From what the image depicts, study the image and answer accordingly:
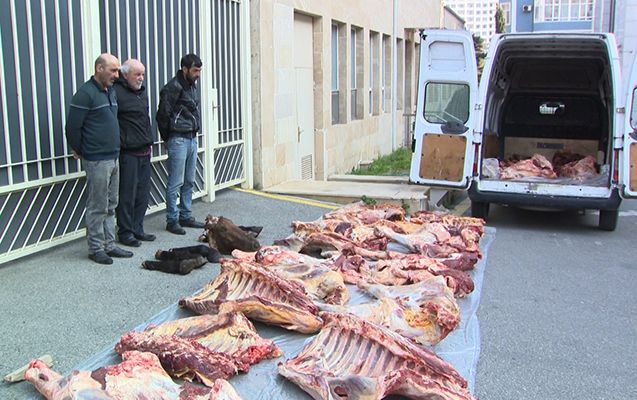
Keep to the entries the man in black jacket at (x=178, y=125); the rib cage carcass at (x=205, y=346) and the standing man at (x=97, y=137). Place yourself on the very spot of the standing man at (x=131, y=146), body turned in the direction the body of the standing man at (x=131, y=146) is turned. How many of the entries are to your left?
1

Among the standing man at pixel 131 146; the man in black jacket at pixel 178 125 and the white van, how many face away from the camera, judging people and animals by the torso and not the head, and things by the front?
1

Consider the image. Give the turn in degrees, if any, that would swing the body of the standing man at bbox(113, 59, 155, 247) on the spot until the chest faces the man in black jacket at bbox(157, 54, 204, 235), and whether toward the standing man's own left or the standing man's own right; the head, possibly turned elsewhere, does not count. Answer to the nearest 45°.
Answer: approximately 90° to the standing man's own left

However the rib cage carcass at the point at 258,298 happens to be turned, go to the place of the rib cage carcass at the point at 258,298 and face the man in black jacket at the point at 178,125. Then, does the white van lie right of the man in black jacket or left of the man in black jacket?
right

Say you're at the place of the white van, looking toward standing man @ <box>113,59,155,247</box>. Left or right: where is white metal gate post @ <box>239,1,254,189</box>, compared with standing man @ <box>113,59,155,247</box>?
right

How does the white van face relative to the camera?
away from the camera

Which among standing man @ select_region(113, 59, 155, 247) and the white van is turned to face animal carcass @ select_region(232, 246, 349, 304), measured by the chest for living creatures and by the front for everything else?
the standing man

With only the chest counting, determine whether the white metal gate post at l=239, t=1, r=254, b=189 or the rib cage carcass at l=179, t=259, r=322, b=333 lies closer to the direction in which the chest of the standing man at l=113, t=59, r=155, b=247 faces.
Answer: the rib cage carcass

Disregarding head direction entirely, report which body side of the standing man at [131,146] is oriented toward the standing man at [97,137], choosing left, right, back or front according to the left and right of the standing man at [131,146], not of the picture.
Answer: right

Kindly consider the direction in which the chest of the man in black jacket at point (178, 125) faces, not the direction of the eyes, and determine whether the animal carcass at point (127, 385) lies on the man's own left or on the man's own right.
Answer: on the man's own right

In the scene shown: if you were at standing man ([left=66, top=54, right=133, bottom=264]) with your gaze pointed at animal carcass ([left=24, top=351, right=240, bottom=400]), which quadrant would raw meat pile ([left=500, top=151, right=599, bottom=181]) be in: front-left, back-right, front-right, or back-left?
back-left

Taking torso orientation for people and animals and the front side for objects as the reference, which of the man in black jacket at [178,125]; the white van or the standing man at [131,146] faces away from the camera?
the white van

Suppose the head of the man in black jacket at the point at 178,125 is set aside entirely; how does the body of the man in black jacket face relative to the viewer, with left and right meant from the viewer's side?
facing the viewer and to the right of the viewer

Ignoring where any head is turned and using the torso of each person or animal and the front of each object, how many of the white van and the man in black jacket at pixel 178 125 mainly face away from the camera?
1

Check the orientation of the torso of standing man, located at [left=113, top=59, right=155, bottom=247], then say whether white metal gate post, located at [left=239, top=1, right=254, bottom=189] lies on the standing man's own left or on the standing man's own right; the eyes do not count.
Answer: on the standing man's own left

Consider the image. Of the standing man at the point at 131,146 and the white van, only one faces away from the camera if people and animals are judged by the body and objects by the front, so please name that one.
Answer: the white van
